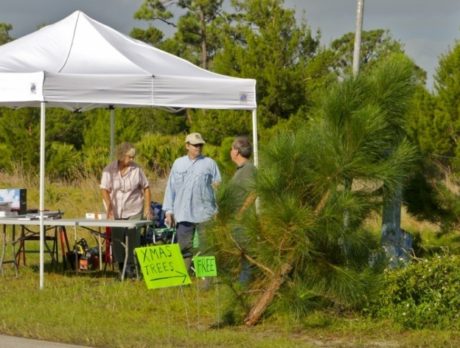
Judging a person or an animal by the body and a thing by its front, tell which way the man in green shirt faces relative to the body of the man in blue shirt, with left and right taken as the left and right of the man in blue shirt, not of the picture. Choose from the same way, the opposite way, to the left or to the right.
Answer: to the right

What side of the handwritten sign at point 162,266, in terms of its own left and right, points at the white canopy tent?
back

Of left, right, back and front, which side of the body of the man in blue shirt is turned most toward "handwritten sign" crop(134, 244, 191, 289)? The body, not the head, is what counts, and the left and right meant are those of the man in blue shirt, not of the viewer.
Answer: front

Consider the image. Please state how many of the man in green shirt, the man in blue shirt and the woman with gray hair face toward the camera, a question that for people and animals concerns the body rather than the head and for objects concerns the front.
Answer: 2

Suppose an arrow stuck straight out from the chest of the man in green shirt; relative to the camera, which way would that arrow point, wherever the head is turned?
to the viewer's left

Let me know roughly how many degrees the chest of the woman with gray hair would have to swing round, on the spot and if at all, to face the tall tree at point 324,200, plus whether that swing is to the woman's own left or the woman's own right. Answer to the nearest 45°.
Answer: approximately 45° to the woman's own left

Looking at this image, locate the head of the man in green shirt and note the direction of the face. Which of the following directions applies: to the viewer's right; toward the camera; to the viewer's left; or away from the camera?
to the viewer's left

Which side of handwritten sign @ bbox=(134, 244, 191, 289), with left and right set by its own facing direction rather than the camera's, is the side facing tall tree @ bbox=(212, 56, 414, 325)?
left

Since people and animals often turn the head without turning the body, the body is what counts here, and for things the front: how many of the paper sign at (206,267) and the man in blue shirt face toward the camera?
2

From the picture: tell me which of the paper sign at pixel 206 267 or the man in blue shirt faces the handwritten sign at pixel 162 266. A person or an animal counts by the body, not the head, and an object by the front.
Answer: the man in blue shirt

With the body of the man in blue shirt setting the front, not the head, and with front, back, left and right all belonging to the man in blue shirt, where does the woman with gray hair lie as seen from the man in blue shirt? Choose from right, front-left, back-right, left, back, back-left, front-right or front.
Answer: back-right

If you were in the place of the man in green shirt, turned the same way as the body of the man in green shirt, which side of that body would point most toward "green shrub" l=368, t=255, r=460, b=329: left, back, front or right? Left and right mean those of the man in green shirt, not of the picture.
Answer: back
